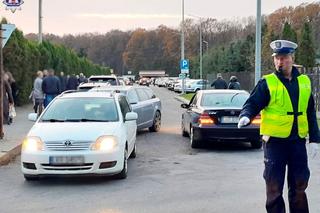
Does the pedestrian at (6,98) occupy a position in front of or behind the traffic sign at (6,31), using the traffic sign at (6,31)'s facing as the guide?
in front

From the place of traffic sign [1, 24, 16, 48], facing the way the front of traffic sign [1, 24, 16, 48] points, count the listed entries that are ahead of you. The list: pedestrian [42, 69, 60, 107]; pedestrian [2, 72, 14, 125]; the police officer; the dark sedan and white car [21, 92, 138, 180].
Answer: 2

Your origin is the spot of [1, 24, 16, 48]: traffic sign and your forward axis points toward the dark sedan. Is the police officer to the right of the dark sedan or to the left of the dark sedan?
right

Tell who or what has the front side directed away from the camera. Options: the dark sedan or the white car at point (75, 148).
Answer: the dark sedan

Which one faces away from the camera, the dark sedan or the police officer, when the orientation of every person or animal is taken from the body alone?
the dark sedan

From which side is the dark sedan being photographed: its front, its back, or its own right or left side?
back
